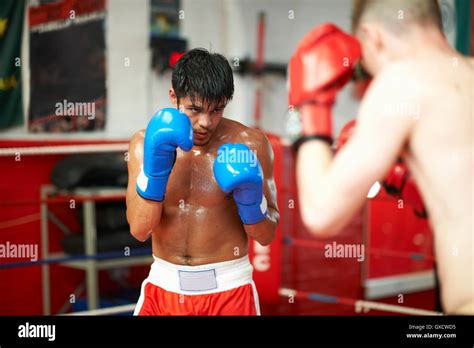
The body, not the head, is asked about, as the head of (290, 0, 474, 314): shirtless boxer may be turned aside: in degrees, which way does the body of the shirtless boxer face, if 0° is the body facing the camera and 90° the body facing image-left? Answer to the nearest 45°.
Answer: approximately 135°

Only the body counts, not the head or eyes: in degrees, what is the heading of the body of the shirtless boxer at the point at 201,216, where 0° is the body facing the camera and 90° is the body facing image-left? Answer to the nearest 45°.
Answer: approximately 0°

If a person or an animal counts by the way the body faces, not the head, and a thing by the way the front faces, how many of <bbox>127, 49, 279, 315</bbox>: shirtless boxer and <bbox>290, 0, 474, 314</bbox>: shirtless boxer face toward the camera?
1

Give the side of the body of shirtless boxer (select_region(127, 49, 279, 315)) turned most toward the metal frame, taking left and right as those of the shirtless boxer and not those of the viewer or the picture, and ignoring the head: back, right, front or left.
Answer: back

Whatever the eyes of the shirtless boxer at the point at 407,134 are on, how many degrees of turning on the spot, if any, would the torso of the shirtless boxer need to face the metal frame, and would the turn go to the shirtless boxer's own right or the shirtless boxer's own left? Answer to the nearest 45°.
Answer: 0° — they already face it

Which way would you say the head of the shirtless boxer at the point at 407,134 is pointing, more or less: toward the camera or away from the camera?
away from the camera
